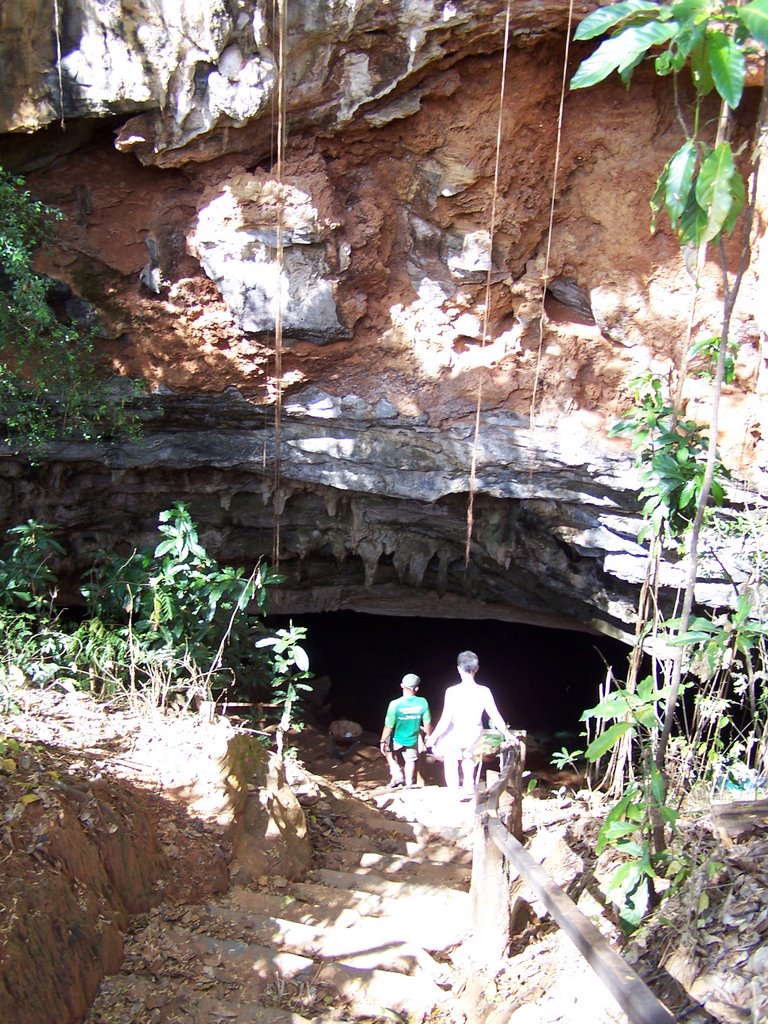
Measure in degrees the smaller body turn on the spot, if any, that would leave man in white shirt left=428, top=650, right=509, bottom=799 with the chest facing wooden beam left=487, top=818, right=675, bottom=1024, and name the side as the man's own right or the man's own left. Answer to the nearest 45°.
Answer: approximately 180°

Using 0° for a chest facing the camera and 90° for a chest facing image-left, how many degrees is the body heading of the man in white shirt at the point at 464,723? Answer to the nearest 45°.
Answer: approximately 180°

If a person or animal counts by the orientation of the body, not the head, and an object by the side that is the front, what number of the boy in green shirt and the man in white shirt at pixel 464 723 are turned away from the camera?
2

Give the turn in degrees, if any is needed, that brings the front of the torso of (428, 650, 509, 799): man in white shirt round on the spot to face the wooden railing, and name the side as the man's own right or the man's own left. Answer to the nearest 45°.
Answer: approximately 180°

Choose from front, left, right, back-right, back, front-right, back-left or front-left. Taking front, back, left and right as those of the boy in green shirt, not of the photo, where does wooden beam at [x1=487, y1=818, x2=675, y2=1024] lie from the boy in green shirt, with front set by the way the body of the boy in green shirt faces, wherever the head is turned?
back

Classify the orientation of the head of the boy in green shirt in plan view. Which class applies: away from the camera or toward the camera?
away from the camera

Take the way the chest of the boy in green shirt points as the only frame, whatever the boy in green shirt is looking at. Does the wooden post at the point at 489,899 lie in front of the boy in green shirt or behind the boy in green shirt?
behind

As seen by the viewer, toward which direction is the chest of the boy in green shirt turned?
away from the camera

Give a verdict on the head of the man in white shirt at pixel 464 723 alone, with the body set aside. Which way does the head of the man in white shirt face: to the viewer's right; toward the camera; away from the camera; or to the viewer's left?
away from the camera
